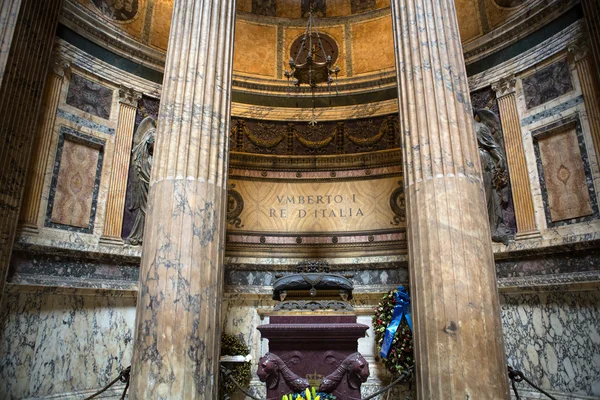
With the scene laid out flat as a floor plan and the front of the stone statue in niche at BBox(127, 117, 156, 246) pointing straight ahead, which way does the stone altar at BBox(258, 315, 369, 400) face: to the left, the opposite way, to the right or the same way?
to the right

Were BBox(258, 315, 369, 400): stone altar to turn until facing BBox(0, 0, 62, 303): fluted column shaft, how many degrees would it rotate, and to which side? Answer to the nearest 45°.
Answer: approximately 90° to its right

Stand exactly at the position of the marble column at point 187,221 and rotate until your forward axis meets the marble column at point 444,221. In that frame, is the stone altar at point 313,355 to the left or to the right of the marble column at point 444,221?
left

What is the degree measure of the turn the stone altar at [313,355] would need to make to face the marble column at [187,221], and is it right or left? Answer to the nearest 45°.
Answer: approximately 45° to its right

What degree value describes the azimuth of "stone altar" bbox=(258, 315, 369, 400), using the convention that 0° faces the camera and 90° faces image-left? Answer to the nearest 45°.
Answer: approximately 0°

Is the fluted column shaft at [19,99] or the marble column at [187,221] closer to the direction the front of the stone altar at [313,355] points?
the marble column

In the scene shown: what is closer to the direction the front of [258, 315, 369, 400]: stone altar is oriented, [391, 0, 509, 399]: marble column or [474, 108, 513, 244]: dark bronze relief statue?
the marble column

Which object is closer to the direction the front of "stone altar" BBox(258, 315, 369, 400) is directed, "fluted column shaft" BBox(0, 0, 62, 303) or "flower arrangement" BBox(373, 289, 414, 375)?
the fluted column shaft

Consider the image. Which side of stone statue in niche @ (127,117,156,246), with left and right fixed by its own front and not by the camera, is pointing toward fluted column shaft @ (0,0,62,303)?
right
